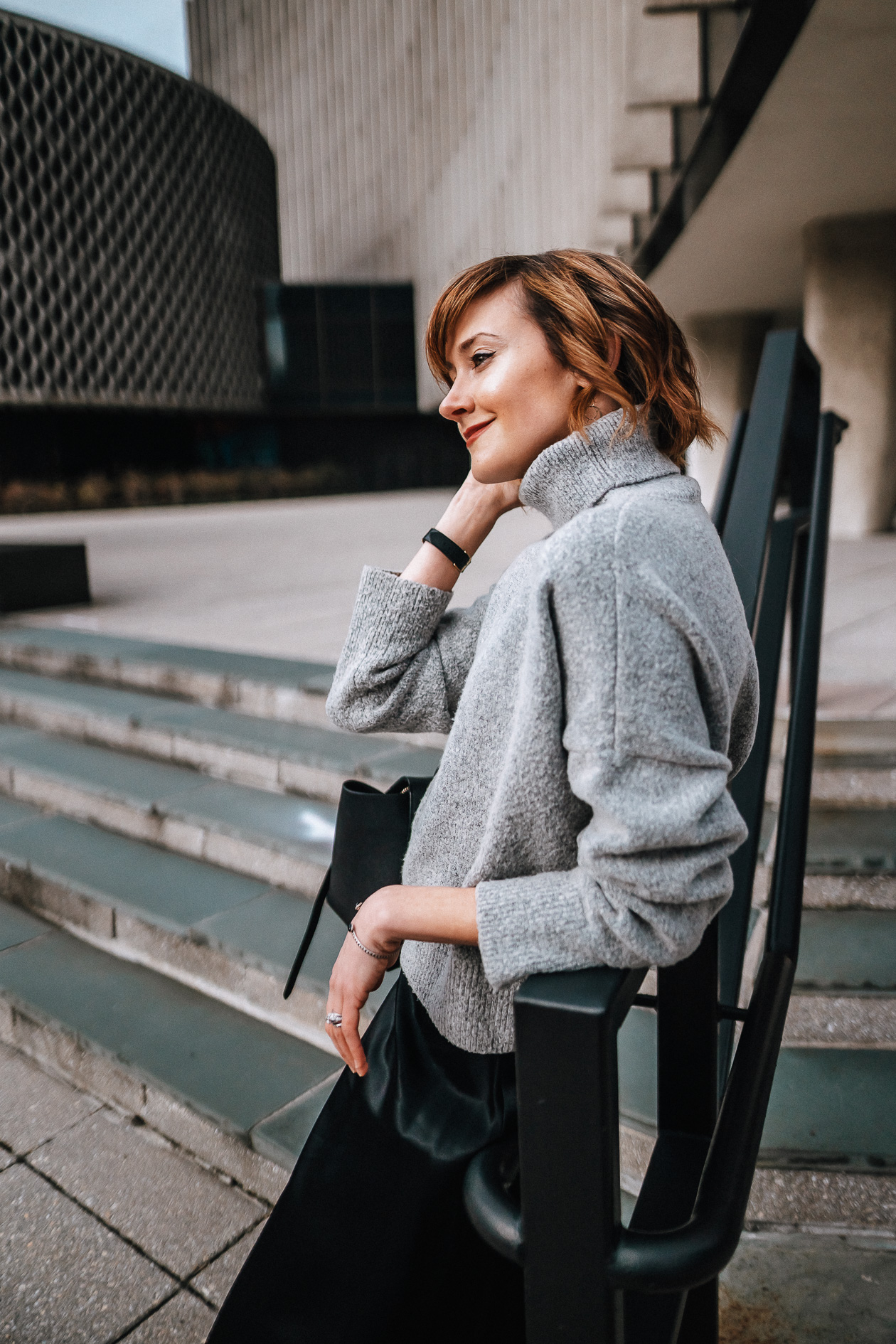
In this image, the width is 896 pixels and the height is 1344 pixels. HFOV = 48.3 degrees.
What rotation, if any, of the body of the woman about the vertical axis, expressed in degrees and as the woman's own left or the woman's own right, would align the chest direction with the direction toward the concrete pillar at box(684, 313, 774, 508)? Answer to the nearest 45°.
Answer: approximately 90° to the woman's own right

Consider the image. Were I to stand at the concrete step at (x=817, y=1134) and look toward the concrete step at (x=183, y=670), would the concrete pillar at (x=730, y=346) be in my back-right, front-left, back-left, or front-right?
front-right

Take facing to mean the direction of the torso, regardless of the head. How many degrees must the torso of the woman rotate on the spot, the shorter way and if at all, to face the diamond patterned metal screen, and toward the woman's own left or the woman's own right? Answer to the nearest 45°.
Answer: approximately 90° to the woman's own right

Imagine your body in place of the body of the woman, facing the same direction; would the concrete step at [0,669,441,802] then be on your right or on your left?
on your right

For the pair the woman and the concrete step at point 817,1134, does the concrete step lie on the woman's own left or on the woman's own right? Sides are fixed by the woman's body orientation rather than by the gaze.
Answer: on the woman's own right

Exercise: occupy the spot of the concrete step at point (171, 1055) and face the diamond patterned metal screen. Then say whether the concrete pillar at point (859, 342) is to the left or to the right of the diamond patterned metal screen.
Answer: right

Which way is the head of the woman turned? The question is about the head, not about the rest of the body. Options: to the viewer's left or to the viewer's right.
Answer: to the viewer's left

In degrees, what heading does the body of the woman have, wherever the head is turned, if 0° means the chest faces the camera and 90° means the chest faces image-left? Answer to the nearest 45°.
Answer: approximately 90°
